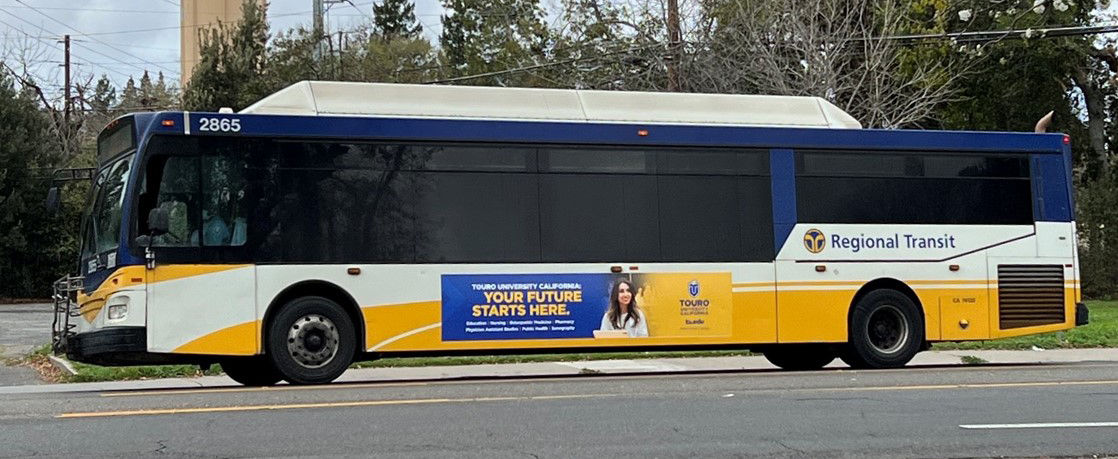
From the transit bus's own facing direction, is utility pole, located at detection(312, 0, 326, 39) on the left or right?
on its right

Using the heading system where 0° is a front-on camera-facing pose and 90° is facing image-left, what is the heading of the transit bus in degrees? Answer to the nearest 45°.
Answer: approximately 90°

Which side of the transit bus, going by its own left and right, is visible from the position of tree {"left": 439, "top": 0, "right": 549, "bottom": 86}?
right

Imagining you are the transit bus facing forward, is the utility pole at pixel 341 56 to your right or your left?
on your right

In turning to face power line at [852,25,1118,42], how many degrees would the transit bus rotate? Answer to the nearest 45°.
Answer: approximately 135° to its right

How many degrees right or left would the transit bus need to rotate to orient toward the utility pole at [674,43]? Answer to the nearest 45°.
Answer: approximately 90° to its right
